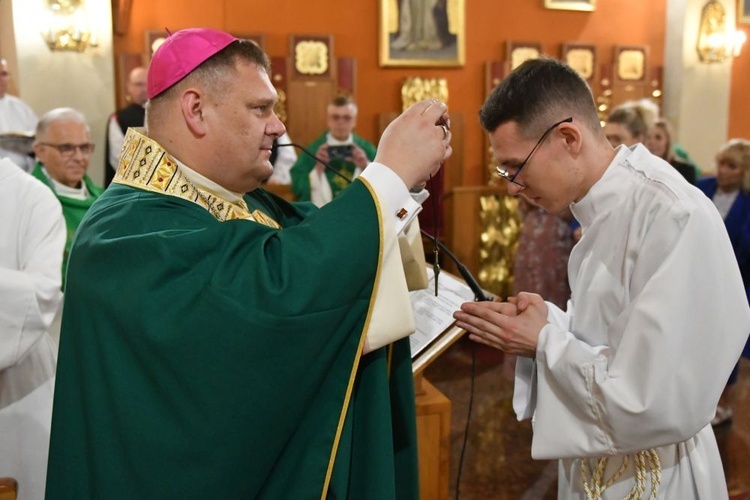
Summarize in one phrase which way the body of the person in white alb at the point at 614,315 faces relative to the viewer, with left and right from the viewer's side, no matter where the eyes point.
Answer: facing to the left of the viewer

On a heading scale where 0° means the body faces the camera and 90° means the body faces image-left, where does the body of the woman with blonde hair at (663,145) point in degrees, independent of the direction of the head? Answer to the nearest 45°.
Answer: approximately 45°

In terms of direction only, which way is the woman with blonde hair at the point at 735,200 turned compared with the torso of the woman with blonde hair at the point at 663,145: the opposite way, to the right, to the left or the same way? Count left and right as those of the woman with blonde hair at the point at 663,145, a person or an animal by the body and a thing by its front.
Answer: the same way

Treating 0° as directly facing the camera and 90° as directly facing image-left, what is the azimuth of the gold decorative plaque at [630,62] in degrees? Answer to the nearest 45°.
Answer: approximately 0°

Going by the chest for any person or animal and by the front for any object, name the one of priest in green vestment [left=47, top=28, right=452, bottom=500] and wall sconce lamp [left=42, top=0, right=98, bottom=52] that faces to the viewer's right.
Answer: the priest in green vestment

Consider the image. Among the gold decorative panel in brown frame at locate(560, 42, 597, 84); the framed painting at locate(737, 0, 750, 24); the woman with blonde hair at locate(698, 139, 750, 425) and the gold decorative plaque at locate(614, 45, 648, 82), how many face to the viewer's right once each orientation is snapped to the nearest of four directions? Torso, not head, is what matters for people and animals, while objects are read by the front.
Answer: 0

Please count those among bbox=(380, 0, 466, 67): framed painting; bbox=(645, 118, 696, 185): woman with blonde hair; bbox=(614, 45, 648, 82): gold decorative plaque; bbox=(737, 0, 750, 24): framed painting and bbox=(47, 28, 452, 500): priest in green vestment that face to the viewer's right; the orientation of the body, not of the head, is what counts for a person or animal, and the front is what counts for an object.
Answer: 1

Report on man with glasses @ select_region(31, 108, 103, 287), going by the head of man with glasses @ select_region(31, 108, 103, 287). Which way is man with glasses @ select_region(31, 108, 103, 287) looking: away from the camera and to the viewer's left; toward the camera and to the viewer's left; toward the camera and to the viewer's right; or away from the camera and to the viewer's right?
toward the camera and to the viewer's right

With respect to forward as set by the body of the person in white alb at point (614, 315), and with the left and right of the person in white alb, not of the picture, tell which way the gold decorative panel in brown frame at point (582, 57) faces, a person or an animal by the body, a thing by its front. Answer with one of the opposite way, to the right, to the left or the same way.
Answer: to the left

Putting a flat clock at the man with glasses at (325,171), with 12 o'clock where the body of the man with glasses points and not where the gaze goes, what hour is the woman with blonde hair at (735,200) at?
The woman with blonde hair is roughly at 10 o'clock from the man with glasses.

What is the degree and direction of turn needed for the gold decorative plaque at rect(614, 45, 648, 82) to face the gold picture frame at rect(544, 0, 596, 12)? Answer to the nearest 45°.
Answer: approximately 45° to its right

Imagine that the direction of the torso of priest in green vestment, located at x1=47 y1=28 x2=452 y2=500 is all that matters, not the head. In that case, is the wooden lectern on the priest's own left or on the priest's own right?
on the priest's own left

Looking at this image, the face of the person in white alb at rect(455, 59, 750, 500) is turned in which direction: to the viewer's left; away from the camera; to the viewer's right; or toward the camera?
to the viewer's left

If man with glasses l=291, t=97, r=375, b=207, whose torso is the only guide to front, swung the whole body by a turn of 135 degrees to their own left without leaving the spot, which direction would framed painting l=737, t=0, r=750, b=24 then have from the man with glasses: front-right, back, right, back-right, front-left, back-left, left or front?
front

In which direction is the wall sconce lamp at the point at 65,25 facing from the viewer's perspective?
toward the camera

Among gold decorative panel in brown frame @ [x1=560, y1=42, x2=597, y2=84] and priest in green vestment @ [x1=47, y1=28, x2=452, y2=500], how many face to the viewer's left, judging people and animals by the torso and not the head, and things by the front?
0

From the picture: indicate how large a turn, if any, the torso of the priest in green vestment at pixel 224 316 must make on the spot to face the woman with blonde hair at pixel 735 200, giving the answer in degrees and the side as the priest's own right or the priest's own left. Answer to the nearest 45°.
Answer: approximately 45° to the priest's own left
